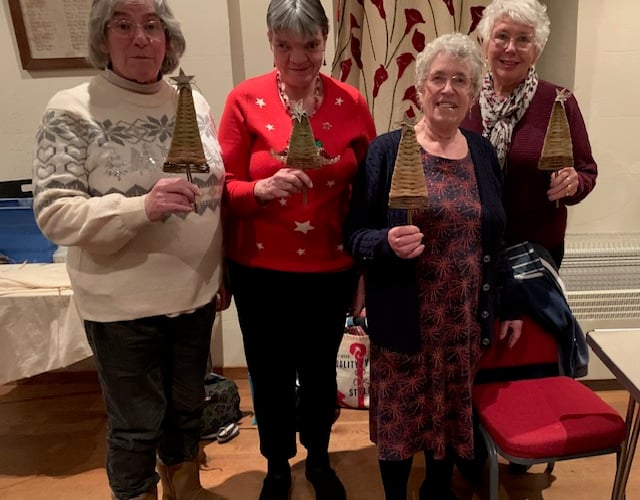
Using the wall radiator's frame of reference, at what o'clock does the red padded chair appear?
The red padded chair is roughly at 12 o'clock from the wall radiator.

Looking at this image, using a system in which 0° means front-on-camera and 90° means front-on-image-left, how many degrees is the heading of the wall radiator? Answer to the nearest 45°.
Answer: approximately 0°

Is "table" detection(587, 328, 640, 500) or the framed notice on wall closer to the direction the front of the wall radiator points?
the table

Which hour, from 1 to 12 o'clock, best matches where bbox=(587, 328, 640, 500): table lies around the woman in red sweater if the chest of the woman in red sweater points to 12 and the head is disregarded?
The table is roughly at 10 o'clock from the woman in red sweater.

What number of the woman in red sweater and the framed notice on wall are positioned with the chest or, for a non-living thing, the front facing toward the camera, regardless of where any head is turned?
2

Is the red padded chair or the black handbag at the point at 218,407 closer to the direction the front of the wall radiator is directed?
the red padded chair

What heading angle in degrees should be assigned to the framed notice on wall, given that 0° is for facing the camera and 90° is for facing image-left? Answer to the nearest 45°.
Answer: approximately 0°
